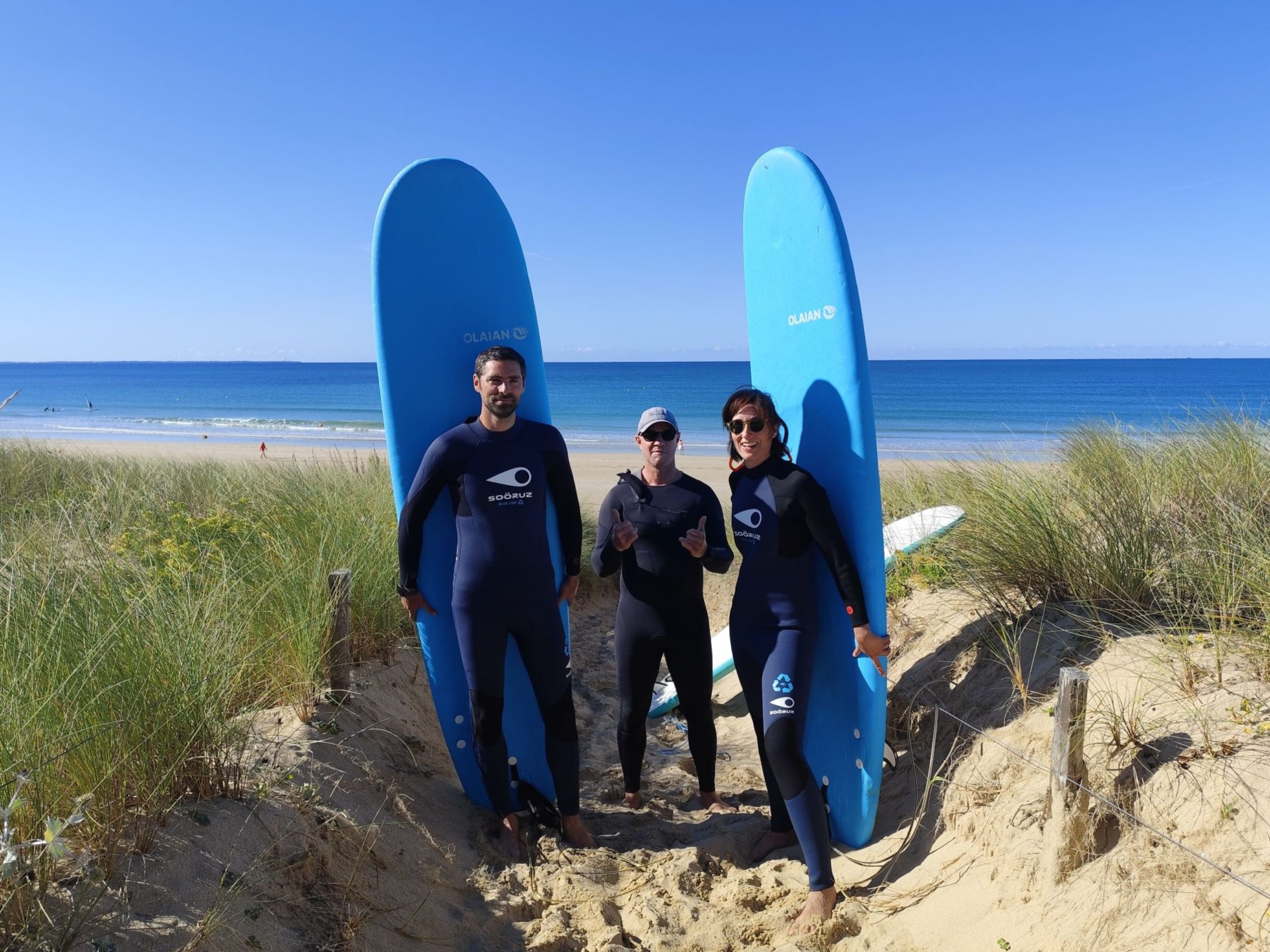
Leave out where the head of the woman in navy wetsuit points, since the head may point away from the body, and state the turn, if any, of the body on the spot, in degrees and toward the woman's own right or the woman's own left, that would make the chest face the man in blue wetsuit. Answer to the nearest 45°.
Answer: approximately 45° to the woman's own right

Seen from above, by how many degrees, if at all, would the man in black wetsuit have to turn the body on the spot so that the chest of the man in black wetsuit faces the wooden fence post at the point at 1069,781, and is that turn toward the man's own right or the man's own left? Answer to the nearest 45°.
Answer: approximately 45° to the man's own left

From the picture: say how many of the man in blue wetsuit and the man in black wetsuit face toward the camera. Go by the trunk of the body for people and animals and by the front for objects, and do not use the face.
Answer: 2

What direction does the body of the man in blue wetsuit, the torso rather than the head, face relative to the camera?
toward the camera

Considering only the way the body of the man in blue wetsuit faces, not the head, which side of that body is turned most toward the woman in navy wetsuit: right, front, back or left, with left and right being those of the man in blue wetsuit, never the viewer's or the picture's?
left

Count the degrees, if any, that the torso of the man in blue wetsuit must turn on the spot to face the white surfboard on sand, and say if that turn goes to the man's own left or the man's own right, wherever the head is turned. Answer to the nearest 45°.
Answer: approximately 135° to the man's own left

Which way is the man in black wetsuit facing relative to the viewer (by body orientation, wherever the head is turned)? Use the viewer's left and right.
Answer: facing the viewer
